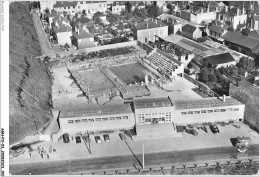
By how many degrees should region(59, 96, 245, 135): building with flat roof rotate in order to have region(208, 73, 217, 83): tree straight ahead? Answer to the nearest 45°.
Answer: approximately 135° to its left

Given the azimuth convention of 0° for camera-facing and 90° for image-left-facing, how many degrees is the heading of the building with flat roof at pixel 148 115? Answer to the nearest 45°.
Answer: approximately 0°

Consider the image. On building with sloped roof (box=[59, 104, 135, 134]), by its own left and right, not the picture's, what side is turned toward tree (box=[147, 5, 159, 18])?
back

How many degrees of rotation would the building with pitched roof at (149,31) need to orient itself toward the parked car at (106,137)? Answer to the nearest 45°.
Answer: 0° — it already faces it
